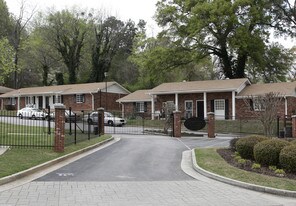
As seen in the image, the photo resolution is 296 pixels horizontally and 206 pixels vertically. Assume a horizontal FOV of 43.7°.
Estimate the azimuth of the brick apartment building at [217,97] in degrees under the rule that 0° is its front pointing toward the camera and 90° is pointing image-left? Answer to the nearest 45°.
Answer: approximately 0°

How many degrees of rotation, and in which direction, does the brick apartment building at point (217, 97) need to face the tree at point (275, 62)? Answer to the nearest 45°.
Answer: approximately 135° to its left

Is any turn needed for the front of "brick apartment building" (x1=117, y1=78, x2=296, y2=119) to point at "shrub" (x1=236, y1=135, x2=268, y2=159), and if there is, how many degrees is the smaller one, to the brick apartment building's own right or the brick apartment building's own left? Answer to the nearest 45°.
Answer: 0° — it already faces it

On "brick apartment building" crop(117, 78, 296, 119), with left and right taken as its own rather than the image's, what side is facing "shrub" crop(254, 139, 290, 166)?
front

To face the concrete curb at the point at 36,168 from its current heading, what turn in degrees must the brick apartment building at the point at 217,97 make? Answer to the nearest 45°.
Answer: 0° — it already faces it

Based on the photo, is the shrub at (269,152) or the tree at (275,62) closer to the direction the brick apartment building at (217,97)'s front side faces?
the shrub

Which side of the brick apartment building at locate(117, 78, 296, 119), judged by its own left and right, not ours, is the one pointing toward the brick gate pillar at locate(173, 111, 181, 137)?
front
